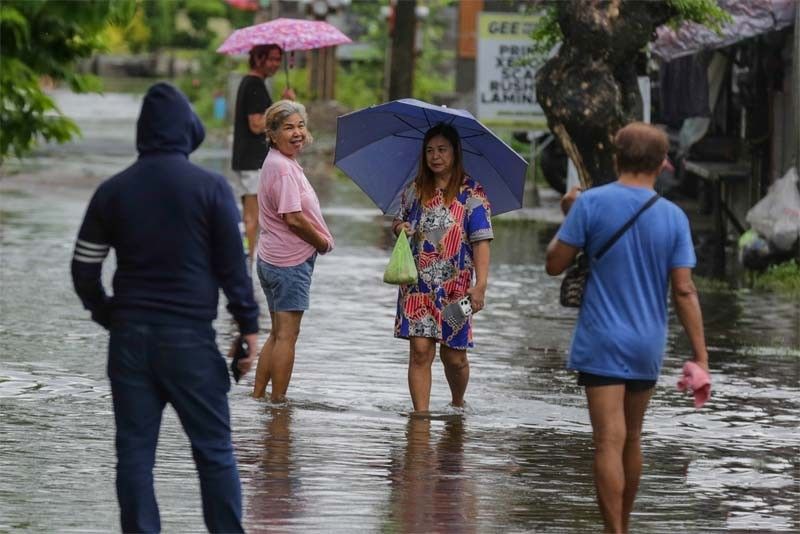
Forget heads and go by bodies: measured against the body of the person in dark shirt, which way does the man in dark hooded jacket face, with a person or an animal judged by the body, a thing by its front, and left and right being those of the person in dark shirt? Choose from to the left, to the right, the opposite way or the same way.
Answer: to the left

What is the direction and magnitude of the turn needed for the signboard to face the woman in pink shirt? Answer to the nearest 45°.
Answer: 0° — it already faces them

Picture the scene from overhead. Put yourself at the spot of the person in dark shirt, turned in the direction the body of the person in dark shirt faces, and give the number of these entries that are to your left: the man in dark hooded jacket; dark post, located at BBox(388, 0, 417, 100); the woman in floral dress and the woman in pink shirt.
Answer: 1

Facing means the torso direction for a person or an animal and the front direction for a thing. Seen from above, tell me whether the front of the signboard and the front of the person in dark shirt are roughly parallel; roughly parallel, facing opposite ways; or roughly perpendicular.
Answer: roughly perpendicular

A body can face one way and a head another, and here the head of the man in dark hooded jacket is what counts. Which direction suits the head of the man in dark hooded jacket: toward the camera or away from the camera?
away from the camera

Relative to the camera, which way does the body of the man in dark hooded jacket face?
away from the camera

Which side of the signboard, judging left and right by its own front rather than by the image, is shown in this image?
front

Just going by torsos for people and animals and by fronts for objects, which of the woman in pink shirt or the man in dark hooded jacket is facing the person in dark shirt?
the man in dark hooded jacket

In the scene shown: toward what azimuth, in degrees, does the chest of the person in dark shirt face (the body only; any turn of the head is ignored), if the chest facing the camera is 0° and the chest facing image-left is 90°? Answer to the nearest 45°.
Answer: approximately 270°

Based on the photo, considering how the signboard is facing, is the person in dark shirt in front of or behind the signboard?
in front
